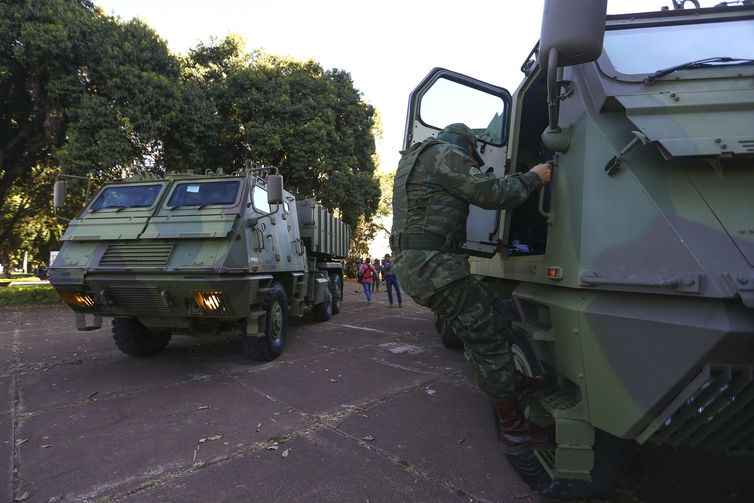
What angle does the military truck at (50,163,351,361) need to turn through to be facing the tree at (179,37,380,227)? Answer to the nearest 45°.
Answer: approximately 135° to its right

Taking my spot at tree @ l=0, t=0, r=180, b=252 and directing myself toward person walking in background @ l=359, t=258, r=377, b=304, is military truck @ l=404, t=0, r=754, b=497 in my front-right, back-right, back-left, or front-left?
front-right

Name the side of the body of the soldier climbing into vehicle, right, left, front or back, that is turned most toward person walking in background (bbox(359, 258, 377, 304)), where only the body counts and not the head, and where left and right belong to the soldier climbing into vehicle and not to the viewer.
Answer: left

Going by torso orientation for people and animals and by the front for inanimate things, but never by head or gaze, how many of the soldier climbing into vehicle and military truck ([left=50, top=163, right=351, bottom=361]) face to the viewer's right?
1

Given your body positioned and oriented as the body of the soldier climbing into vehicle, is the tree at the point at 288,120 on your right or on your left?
on your left

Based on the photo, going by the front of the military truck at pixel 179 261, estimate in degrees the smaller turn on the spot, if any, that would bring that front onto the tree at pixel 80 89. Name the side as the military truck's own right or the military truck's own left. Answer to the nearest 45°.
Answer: approximately 135° to the military truck's own right

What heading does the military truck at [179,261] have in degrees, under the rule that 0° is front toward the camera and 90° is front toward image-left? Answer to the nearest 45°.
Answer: approximately 45°

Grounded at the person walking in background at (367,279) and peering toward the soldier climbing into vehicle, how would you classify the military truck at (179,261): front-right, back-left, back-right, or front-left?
front-right

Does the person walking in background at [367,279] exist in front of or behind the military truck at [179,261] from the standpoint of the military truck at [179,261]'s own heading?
behind

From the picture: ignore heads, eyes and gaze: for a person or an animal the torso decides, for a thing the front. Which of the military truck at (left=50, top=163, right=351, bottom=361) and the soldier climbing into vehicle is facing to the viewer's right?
the soldier climbing into vehicle

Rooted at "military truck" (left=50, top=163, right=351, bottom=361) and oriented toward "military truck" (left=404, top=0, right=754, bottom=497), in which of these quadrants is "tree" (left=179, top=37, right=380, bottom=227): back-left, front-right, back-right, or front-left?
back-left

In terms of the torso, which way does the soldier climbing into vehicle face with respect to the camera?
to the viewer's right

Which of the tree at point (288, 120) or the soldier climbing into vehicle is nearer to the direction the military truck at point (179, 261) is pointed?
the soldier climbing into vehicle

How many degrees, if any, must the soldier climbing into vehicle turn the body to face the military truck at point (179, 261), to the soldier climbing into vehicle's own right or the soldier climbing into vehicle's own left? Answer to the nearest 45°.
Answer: approximately 135° to the soldier climbing into vehicle's own left

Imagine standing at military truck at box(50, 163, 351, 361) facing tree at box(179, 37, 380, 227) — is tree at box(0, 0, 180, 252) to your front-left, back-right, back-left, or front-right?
front-left

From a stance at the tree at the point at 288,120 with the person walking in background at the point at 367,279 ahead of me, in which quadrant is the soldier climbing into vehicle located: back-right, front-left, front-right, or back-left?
front-right
